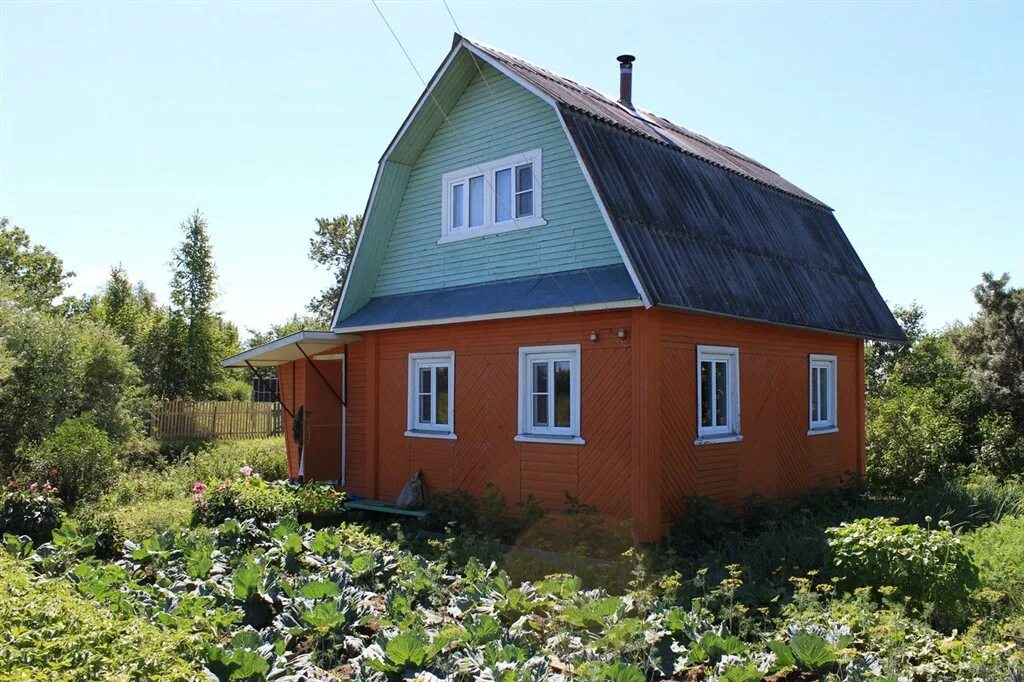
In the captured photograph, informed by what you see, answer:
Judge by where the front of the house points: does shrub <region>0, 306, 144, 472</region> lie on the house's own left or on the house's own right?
on the house's own right

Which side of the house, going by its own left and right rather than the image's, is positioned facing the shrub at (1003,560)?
left

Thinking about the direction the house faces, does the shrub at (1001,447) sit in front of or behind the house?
behind

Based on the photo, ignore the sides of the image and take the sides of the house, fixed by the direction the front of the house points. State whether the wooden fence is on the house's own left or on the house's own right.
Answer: on the house's own right

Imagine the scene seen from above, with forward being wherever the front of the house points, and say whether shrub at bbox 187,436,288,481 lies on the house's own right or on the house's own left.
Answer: on the house's own right

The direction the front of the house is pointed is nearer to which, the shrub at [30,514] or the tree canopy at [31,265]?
the shrub

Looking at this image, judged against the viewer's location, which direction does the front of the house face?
facing the viewer and to the left of the viewer

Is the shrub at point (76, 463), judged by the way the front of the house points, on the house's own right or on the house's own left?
on the house's own right

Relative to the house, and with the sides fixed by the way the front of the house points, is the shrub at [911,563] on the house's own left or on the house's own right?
on the house's own left

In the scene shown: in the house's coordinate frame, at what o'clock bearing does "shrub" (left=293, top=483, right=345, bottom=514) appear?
The shrub is roughly at 1 o'clock from the house.
